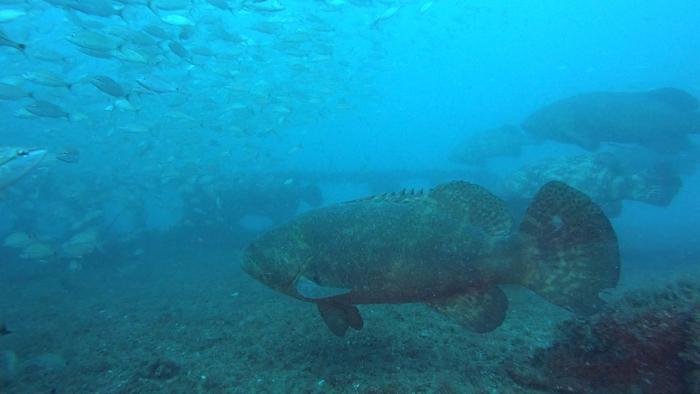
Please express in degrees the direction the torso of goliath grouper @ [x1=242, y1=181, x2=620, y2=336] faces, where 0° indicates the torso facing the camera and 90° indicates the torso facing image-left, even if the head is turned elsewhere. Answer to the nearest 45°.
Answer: approximately 90°
